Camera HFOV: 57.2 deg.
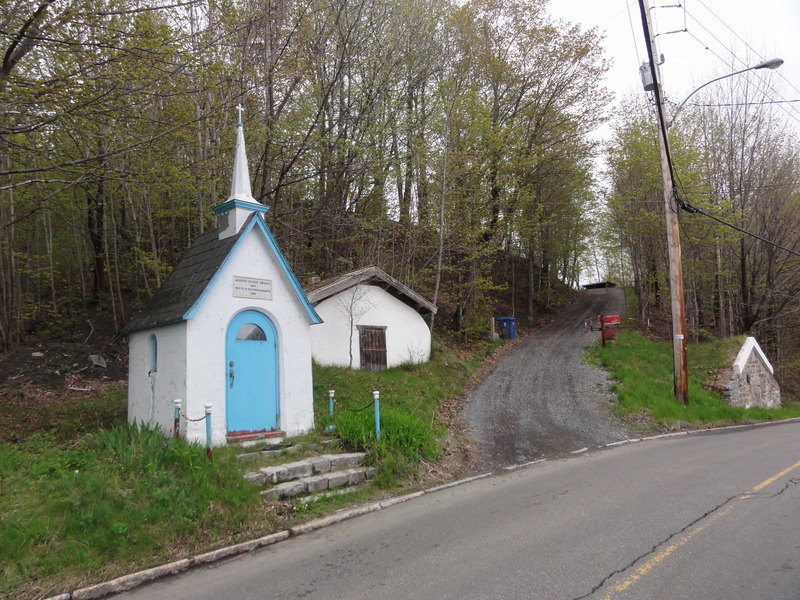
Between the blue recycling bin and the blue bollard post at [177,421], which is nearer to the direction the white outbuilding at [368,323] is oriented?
the blue bollard post

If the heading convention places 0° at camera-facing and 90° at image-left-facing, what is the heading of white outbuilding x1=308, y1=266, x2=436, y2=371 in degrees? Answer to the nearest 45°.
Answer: approximately 0°

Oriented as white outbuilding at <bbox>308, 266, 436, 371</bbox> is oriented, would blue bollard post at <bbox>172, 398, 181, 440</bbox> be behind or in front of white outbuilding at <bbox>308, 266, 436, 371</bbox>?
in front

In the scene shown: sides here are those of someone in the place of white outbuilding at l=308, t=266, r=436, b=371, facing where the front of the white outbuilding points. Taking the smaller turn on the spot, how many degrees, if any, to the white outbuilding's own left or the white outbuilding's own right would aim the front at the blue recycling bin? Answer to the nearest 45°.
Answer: approximately 135° to the white outbuilding's own left

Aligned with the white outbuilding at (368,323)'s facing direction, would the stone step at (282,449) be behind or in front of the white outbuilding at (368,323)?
in front
